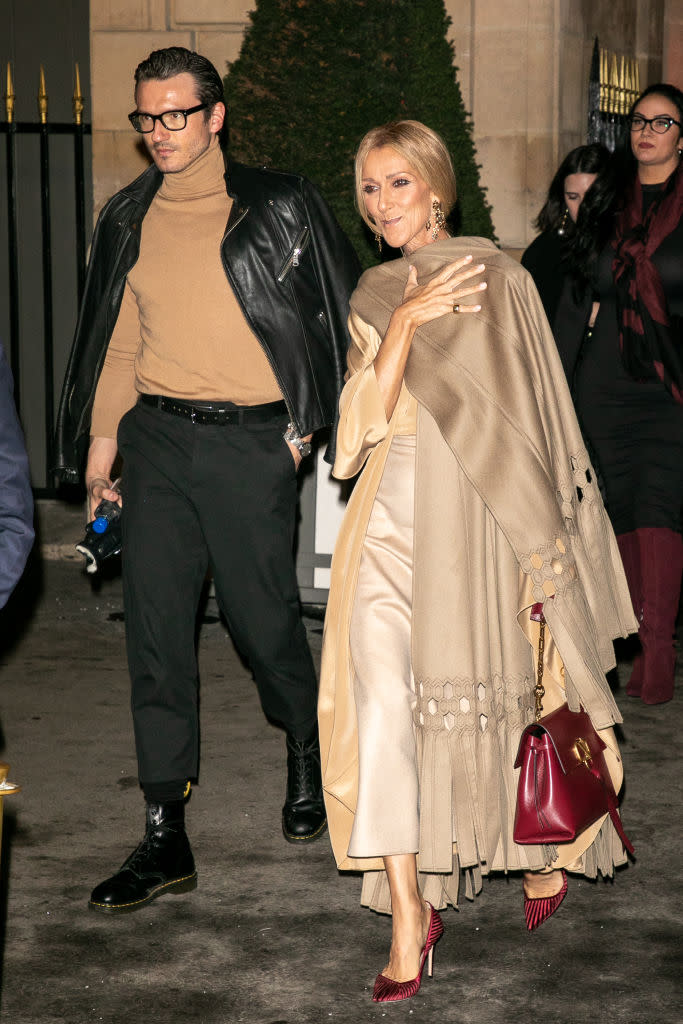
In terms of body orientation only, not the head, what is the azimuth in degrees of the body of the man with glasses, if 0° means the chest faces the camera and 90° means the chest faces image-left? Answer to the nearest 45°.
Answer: approximately 45°

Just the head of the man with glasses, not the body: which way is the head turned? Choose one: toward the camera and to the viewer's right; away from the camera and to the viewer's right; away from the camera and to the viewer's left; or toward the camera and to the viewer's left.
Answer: toward the camera and to the viewer's left

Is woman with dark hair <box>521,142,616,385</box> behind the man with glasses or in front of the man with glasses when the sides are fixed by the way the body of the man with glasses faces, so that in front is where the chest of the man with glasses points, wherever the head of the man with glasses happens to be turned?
behind

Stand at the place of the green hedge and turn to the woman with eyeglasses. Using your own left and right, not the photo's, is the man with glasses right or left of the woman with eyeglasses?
right

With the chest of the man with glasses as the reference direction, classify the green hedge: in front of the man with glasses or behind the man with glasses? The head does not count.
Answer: behind

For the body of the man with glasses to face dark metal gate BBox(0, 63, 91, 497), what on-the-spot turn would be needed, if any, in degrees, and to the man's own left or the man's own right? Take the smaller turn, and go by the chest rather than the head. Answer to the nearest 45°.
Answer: approximately 135° to the man's own right

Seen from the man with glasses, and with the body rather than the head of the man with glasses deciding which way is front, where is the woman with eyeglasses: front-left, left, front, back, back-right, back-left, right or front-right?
back

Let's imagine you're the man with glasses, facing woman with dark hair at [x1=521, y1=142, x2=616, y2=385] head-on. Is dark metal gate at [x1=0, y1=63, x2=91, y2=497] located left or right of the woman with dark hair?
left
